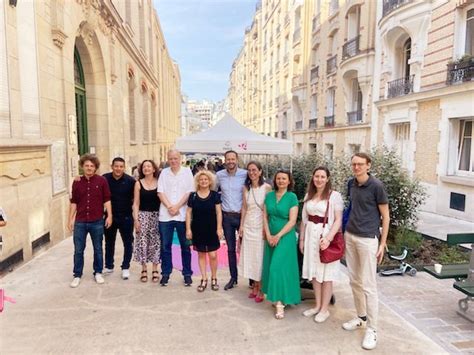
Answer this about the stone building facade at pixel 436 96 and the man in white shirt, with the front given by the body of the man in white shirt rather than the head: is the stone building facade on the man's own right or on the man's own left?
on the man's own left

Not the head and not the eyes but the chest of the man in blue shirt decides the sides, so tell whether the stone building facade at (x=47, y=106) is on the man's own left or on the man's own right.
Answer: on the man's own right

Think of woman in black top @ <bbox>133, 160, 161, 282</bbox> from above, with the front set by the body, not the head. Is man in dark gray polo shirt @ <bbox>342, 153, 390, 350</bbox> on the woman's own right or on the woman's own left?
on the woman's own left

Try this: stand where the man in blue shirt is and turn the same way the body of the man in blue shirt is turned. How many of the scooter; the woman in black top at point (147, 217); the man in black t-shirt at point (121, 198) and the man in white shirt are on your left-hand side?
1

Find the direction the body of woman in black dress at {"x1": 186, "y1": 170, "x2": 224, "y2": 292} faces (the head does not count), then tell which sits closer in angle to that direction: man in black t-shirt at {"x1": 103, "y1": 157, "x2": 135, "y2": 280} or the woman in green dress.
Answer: the woman in green dress

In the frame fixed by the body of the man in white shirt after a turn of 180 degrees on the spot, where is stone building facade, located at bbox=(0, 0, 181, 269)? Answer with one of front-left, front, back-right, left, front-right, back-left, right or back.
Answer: front-left

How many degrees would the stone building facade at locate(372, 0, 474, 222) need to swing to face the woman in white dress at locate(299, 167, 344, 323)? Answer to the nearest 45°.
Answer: approximately 45° to its left

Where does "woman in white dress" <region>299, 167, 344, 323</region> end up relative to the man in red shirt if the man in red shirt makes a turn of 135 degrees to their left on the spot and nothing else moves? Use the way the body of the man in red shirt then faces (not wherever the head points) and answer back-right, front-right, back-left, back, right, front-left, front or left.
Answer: right

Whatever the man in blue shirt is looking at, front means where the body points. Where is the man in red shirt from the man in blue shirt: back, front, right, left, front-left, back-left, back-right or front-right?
right

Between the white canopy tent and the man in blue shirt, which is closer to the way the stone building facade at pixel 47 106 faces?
the man in blue shirt

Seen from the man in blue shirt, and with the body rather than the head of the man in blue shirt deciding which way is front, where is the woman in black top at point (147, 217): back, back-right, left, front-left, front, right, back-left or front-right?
right

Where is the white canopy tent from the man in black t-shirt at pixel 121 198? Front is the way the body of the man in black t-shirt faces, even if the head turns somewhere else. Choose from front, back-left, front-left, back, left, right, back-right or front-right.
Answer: back-left

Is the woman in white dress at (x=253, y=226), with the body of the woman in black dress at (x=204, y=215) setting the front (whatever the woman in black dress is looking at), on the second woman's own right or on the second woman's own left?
on the second woman's own left

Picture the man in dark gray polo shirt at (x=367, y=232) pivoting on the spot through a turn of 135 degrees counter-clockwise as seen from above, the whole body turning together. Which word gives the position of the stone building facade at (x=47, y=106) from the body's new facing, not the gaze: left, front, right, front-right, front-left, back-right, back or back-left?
back
